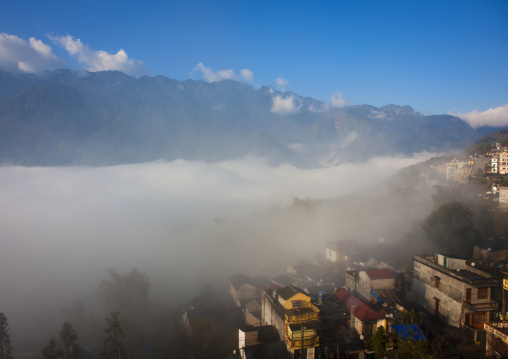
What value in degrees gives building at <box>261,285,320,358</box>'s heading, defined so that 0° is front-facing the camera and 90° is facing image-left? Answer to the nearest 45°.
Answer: approximately 315°

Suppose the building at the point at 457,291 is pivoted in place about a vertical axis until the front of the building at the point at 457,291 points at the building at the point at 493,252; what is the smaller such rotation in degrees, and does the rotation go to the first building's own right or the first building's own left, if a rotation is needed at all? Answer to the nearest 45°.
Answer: approximately 135° to the first building's own left

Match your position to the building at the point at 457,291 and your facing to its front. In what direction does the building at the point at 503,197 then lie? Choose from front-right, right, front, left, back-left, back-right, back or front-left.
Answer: back-left

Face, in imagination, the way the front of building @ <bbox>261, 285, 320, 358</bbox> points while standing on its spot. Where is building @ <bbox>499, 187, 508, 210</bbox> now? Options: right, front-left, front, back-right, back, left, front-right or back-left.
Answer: left

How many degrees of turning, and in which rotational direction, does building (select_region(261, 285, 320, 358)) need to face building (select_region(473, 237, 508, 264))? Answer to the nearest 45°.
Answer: approximately 90° to its left

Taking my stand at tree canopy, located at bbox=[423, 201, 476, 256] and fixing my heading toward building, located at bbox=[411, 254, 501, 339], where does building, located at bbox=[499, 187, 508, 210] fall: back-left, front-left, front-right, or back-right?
back-left

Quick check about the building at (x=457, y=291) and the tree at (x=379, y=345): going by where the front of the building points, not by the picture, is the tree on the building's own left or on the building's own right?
on the building's own right
